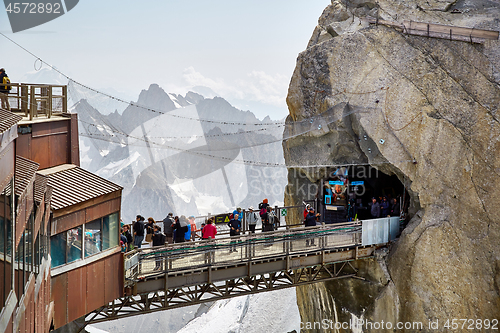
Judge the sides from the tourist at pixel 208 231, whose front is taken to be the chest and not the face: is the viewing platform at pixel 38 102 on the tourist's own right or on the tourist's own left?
on the tourist's own left

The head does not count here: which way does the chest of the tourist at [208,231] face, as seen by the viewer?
away from the camera

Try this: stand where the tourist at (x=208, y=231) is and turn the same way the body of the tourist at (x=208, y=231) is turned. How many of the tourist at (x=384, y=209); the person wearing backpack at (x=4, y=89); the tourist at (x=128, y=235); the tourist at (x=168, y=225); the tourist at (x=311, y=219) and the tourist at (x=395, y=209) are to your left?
3

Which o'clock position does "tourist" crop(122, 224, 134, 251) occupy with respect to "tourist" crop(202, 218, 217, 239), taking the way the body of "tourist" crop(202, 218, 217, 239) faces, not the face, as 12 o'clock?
"tourist" crop(122, 224, 134, 251) is roughly at 9 o'clock from "tourist" crop(202, 218, 217, 239).

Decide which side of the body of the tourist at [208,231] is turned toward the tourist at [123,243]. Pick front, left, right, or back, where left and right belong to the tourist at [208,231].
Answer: left

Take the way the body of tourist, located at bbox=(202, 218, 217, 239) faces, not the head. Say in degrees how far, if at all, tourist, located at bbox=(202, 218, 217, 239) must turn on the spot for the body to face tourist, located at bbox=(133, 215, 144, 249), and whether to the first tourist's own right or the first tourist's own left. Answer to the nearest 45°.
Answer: approximately 90° to the first tourist's own left

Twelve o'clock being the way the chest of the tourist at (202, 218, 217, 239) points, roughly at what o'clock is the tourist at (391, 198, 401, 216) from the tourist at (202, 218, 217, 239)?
the tourist at (391, 198, 401, 216) is roughly at 2 o'clock from the tourist at (202, 218, 217, 239).

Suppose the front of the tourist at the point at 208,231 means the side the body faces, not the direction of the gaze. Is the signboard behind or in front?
in front

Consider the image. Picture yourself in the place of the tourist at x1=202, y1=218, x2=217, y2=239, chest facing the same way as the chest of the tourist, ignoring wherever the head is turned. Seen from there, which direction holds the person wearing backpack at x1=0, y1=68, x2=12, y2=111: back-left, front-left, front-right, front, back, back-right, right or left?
left

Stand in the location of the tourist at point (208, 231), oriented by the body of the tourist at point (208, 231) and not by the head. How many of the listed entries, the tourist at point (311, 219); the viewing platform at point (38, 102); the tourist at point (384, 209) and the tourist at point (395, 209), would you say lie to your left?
1

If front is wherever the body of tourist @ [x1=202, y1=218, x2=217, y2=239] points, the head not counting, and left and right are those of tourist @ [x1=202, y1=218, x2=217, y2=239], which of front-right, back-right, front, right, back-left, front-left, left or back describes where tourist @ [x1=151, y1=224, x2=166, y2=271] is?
back-left

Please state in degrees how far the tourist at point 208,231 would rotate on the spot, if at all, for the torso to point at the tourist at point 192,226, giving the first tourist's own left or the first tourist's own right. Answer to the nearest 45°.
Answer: approximately 45° to the first tourist's own left

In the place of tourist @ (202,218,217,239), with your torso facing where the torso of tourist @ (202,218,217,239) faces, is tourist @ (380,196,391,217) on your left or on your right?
on your right

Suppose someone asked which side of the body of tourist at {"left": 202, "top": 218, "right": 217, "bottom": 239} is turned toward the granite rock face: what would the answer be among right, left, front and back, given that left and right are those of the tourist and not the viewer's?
right

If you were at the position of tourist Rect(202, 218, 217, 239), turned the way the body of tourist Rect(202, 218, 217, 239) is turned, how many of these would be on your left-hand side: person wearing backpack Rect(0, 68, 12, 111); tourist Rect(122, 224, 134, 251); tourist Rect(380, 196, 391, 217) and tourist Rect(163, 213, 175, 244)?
3

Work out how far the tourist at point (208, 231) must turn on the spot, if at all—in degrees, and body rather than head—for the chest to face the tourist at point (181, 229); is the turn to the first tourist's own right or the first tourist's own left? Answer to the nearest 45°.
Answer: approximately 90° to the first tourist's own left
